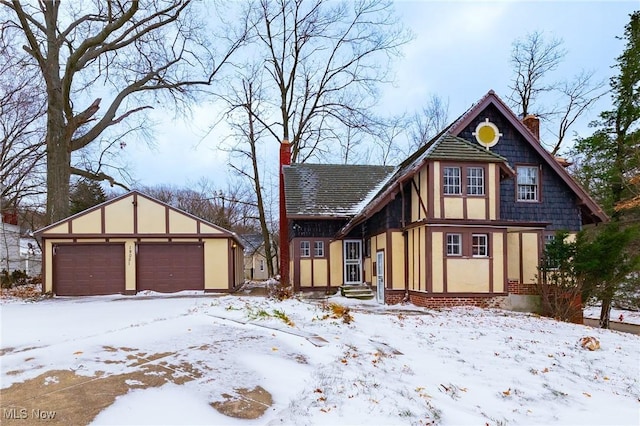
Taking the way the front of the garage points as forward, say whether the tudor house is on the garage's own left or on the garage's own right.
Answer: on the garage's own left

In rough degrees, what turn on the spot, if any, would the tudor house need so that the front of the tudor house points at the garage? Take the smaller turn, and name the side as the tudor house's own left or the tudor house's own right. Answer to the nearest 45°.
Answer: approximately 90° to the tudor house's own right

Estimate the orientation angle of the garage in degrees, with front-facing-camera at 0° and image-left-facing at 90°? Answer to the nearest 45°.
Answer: approximately 0°

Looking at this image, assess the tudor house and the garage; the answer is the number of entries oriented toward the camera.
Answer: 2

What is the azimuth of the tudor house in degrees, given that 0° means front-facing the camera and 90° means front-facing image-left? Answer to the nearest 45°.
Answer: approximately 0°
